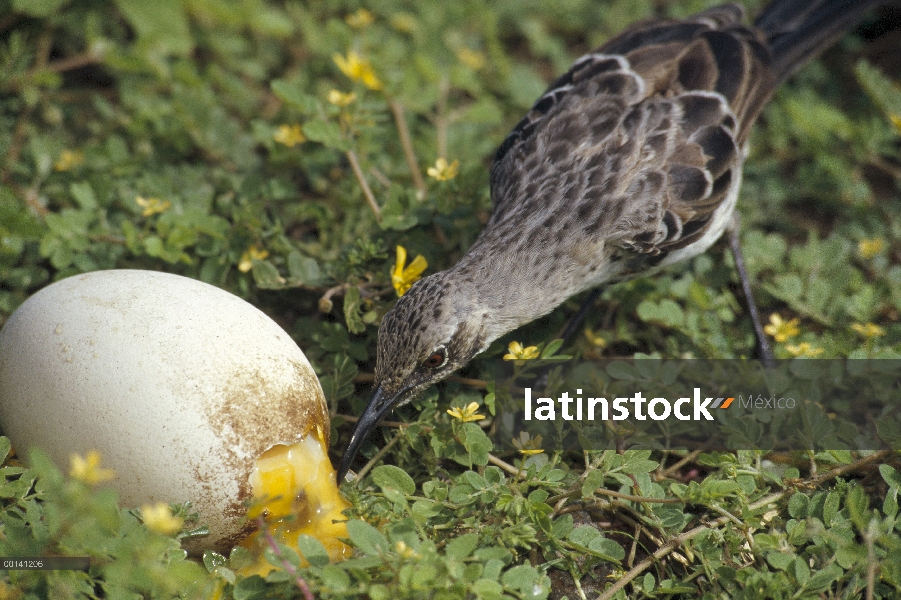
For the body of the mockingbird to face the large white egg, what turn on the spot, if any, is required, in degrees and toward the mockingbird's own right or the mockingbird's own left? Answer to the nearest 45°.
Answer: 0° — it already faces it

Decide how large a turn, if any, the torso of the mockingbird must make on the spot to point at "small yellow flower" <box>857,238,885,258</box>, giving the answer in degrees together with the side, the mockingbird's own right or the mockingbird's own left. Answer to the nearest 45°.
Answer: approximately 180°

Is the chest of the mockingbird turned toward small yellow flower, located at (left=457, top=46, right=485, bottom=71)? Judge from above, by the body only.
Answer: no

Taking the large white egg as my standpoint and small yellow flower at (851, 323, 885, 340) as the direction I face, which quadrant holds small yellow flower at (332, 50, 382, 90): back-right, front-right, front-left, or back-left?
front-left

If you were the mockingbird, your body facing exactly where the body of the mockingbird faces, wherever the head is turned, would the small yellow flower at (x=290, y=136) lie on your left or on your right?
on your right

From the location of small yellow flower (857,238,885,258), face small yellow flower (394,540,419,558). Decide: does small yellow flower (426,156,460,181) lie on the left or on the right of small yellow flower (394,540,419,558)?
right

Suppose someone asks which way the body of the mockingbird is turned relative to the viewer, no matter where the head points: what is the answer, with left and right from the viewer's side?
facing the viewer and to the left of the viewer

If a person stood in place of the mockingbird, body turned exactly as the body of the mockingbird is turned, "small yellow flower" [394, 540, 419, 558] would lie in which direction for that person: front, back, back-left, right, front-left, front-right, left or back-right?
front-left

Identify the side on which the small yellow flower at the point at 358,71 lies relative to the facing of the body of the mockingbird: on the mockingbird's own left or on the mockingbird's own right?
on the mockingbird's own right

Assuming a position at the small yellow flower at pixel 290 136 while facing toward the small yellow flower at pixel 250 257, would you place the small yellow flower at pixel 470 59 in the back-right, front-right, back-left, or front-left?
back-left

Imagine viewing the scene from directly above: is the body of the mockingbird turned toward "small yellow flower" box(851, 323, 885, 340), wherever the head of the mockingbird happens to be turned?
no

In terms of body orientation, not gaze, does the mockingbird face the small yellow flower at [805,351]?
no

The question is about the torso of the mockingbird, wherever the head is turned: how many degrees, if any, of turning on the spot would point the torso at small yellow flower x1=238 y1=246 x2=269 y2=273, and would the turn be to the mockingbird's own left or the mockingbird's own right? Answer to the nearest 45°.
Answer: approximately 45° to the mockingbird's own right

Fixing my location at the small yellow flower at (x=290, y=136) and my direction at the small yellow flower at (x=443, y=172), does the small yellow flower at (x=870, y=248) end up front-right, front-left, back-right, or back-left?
front-left

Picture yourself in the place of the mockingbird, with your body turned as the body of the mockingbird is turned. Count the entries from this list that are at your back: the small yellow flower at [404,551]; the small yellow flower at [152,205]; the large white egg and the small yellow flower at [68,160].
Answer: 0

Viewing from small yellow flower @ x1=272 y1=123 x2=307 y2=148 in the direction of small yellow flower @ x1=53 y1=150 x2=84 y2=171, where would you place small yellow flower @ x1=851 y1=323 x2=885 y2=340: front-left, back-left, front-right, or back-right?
back-left
